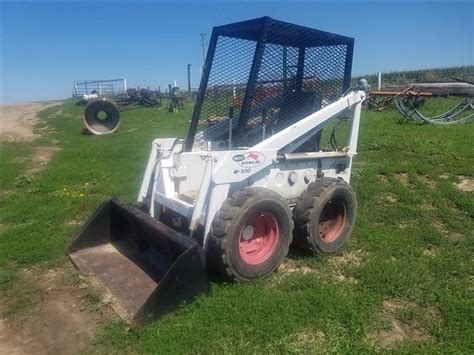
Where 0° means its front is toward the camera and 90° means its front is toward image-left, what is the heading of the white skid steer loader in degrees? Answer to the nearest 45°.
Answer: approximately 45°

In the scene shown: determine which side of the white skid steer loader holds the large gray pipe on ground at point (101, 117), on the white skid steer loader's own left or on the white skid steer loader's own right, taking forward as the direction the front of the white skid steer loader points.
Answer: on the white skid steer loader's own right
